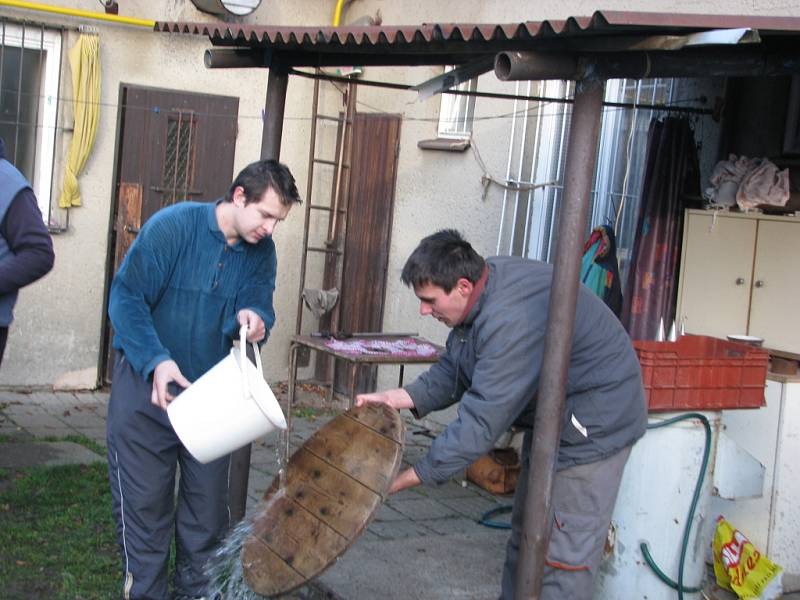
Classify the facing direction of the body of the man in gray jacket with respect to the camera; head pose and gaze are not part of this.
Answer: to the viewer's left

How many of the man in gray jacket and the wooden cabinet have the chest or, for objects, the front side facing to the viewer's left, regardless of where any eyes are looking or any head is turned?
1

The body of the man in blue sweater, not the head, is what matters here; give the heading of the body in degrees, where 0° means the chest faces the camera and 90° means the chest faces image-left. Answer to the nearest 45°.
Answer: approximately 315°

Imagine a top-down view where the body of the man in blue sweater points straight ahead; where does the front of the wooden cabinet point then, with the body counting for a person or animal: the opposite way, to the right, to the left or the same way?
to the right

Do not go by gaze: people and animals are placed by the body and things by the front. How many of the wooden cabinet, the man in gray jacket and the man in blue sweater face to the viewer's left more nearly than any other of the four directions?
1

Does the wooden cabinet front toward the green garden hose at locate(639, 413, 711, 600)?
yes

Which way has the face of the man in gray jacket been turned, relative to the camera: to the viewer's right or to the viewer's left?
to the viewer's left

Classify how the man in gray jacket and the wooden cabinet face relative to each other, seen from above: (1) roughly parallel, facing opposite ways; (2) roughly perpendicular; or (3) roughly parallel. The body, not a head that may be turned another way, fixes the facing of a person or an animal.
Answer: roughly perpendicular

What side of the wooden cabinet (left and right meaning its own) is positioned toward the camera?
front

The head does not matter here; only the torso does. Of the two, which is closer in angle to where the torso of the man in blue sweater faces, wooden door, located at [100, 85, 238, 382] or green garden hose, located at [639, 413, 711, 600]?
the green garden hose

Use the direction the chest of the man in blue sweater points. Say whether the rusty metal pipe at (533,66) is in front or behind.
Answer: in front

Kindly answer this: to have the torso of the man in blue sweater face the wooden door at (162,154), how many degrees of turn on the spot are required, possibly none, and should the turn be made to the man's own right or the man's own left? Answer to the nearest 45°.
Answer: approximately 135° to the man's own left
